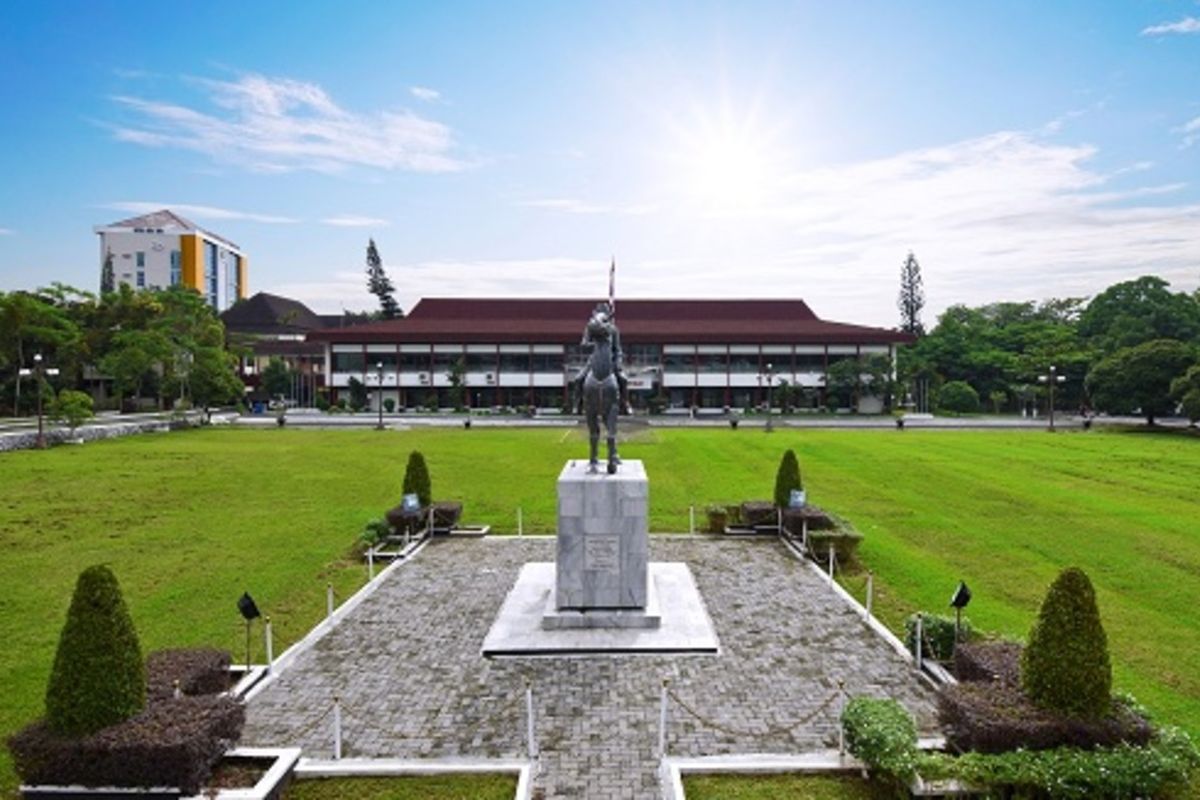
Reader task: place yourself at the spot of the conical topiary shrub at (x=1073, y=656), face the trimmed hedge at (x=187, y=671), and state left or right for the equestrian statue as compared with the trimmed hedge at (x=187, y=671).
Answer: right

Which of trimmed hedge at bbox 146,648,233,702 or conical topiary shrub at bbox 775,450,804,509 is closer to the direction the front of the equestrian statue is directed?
the trimmed hedge

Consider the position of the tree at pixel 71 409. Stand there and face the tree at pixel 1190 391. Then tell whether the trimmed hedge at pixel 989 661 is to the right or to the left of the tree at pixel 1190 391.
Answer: right

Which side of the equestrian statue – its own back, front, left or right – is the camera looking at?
front

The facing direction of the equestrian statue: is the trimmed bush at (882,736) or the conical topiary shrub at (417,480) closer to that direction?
the trimmed bush

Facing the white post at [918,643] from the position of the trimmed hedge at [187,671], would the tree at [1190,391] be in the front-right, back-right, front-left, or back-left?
front-left

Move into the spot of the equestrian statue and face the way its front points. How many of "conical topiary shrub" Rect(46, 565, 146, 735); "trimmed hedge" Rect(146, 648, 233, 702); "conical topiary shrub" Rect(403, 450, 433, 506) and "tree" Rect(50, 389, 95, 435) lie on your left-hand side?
0

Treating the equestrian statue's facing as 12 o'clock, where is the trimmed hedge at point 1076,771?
The trimmed hedge is roughly at 11 o'clock from the equestrian statue.

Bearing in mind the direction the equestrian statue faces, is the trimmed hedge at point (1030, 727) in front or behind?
in front

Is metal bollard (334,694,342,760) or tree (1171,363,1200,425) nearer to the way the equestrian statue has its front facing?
the metal bollard

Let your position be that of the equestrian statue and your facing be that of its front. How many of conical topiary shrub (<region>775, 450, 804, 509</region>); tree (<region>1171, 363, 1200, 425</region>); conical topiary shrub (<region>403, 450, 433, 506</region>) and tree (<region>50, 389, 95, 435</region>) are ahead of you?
0

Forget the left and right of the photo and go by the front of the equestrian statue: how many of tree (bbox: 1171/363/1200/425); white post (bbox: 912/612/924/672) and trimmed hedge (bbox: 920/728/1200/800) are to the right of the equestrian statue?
0

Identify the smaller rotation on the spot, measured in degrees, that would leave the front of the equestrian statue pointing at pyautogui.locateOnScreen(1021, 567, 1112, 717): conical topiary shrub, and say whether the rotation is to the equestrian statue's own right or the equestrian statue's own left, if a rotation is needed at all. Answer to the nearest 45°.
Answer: approximately 45° to the equestrian statue's own left

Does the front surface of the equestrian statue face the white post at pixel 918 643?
no

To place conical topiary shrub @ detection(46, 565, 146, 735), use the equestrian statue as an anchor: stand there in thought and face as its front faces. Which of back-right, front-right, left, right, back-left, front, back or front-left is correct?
front-right

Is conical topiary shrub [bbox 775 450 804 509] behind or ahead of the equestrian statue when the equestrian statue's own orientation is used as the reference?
behind

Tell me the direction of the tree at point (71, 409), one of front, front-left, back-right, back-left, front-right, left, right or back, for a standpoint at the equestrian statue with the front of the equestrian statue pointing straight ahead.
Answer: back-right
